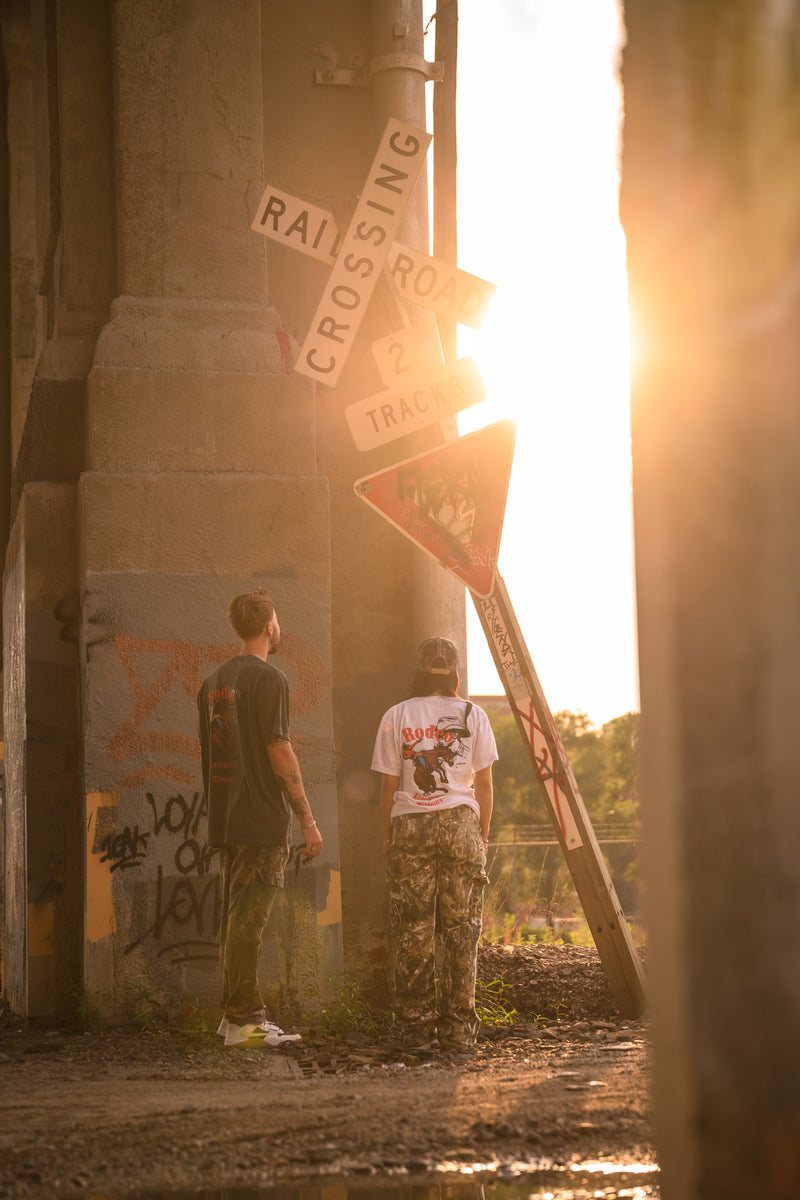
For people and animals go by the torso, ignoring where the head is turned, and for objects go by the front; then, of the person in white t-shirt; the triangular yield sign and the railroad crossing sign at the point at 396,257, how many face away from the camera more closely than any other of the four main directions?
1

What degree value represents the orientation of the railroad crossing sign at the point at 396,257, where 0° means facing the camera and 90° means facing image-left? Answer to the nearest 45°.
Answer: approximately 0°

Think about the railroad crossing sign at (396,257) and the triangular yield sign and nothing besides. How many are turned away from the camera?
0

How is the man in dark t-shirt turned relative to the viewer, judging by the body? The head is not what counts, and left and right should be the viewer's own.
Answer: facing away from the viewer and to the right of the viewer

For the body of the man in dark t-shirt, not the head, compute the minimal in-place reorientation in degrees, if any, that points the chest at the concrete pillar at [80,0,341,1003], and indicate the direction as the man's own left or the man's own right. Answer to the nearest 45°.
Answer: approximately 45° to the man's own left

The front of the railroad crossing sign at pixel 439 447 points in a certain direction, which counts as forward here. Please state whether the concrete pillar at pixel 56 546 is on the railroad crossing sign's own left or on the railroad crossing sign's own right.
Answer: on the railroad crossing sign's own right

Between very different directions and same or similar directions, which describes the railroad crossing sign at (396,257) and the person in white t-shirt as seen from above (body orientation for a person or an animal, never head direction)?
very different directions

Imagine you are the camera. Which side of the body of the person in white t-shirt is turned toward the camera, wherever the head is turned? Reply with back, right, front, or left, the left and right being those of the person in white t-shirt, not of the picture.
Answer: back

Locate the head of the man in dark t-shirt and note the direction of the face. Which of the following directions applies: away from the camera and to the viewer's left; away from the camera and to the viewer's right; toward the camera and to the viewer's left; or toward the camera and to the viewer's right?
away from the camera and to the viewer's right

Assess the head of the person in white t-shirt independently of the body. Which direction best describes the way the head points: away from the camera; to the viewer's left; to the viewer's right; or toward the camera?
away from the camera
